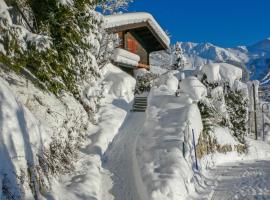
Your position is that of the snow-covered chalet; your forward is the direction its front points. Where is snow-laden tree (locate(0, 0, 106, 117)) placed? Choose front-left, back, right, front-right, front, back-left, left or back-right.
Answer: front-right

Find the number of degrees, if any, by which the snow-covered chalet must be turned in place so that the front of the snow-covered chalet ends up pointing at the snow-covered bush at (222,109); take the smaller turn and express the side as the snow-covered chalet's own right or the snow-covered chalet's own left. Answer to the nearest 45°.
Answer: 0° — it already faces it

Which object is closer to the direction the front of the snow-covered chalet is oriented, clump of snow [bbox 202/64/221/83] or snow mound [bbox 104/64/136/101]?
the clump of snow

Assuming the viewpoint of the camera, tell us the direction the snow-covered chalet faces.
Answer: facing the viewer and to the right of the viewer

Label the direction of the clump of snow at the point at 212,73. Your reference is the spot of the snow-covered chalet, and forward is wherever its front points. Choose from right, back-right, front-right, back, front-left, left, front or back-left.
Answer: front

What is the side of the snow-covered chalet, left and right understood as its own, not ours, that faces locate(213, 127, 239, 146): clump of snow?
front

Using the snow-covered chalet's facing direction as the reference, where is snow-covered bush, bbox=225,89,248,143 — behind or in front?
in front

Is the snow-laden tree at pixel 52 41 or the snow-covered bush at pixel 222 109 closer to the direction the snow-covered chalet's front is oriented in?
the snow-covered bush

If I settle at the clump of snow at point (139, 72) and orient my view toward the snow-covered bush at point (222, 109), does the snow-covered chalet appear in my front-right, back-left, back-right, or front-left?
back-left
